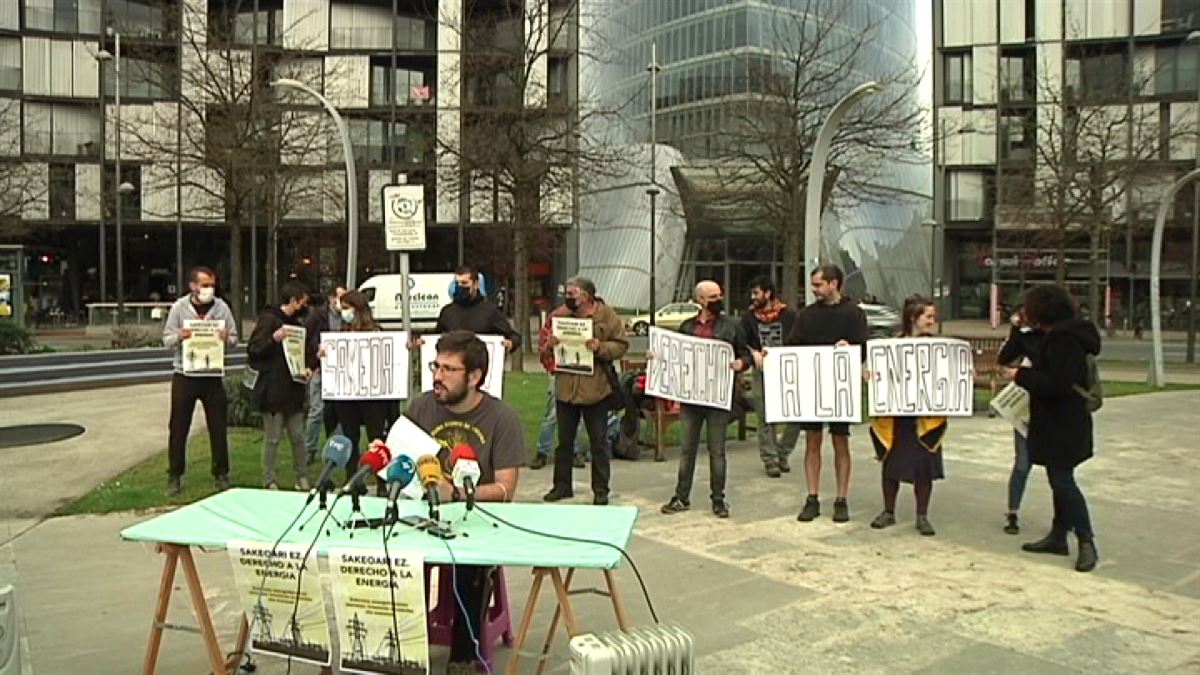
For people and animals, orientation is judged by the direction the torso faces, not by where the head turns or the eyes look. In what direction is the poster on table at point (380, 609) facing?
toward the camera

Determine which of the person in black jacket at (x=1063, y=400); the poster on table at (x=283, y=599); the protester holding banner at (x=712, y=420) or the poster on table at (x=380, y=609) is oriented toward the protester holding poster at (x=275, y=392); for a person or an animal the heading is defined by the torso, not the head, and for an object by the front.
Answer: the person in black jacket

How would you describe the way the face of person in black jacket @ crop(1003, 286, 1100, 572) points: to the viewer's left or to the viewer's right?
to the viewer's left

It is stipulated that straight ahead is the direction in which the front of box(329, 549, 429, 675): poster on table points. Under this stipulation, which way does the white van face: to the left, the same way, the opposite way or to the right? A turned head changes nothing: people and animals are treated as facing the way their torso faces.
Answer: to the right

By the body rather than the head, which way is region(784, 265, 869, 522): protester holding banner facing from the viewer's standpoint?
toward the camera

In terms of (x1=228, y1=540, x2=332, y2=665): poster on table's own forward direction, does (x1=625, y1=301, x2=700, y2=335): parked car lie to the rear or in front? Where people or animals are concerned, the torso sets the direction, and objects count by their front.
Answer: to the rear

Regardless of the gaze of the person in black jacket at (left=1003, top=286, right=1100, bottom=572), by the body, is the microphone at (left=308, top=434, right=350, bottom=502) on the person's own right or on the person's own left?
on the person's own left

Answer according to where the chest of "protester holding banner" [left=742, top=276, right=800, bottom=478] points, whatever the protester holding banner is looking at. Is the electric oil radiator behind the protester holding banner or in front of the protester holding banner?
in front

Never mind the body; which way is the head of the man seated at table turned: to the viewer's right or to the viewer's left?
to the viewer's left

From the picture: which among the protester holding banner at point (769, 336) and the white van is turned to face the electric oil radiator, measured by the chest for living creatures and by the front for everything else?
the protester holding banner

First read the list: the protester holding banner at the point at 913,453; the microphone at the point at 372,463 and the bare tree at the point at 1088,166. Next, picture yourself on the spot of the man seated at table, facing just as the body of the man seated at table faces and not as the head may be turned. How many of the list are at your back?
2

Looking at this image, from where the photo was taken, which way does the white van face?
to the viewer's left

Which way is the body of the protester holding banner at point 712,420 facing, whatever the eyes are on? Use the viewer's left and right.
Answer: facing the viewer

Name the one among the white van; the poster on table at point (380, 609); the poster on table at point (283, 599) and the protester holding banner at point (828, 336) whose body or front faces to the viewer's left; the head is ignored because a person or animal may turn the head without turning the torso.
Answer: the white van
